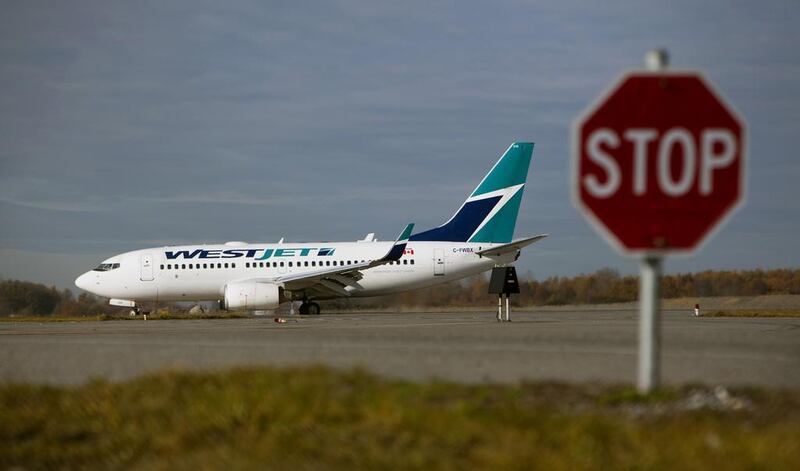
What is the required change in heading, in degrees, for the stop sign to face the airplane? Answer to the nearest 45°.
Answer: approximately 180°

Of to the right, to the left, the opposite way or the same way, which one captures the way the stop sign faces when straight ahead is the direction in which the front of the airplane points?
to the left

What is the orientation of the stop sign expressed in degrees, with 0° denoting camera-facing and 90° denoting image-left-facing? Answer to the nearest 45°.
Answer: approximately 0°

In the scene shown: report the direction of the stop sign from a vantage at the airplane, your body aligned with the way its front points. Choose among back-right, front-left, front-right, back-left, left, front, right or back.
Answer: left

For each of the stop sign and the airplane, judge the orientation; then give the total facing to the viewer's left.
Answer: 1

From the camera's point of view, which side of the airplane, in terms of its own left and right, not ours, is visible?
left
